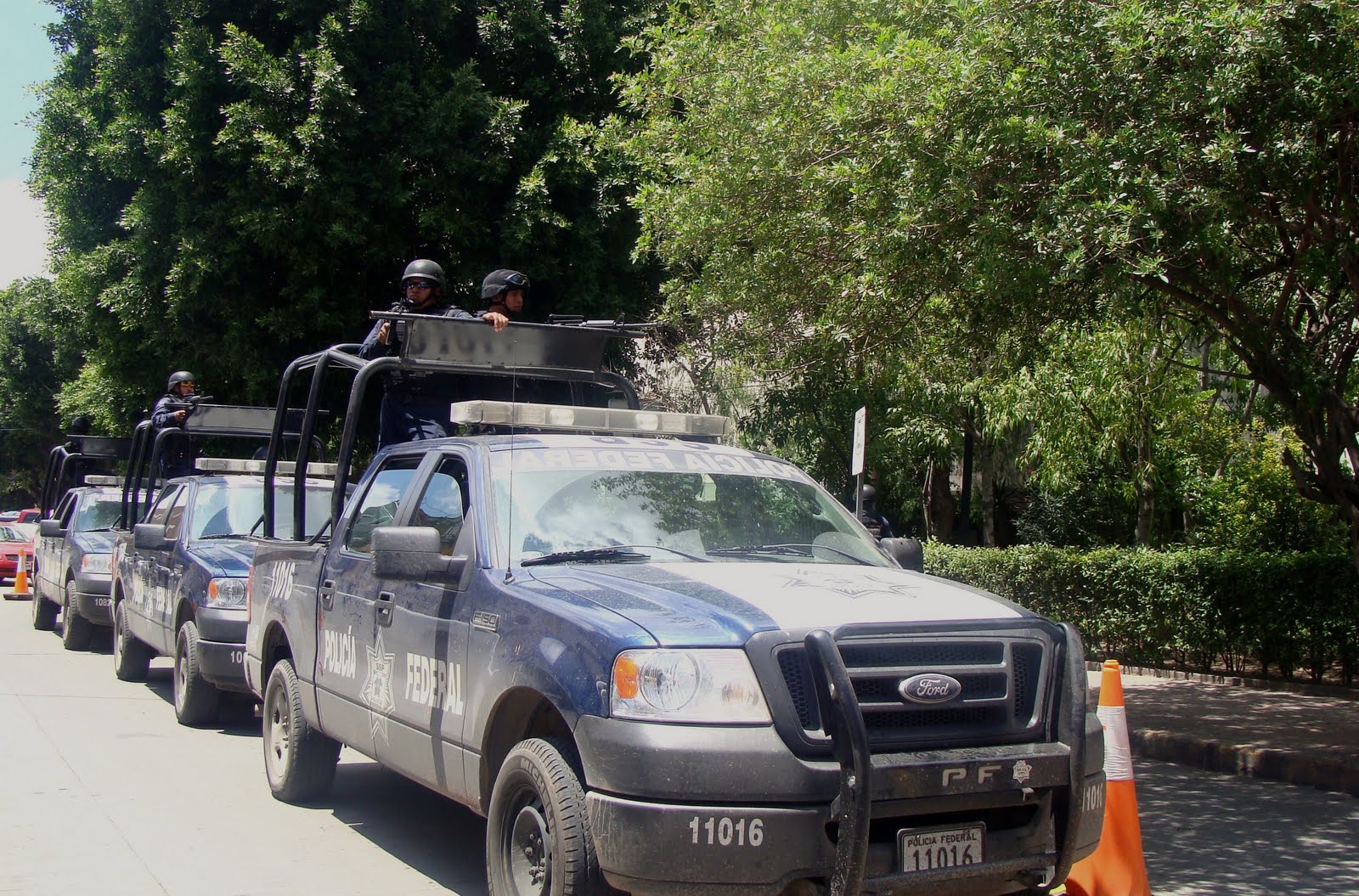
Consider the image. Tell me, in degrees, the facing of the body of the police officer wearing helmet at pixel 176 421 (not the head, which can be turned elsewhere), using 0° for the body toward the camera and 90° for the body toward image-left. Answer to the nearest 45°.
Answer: approximately 315°

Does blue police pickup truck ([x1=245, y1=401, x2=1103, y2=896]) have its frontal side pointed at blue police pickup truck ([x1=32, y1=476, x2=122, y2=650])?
no

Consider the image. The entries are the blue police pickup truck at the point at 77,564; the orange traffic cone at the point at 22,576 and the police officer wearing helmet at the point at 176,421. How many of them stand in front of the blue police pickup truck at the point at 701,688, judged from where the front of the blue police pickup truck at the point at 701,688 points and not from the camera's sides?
0

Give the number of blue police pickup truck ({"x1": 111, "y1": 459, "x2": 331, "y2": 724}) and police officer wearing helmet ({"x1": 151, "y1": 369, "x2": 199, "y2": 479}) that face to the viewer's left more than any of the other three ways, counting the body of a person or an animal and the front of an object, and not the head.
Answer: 0

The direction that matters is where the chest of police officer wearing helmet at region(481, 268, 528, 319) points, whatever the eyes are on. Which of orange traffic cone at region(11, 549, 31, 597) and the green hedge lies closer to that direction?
the green hedge

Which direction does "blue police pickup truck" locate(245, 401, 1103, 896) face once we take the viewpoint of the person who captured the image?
facing the viewer and to the right of the viewer

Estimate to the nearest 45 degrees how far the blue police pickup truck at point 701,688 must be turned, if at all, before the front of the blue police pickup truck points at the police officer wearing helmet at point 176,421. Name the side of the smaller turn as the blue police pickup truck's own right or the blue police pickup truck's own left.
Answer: approximately 180°

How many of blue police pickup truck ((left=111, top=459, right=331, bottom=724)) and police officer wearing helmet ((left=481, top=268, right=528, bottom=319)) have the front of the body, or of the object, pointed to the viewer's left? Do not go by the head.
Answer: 0

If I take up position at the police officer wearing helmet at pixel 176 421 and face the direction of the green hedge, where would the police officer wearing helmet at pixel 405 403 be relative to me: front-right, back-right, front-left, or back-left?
front-right

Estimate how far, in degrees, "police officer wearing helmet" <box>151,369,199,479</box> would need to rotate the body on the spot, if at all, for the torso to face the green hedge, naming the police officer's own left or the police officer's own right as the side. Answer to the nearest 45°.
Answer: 0° — they already face it

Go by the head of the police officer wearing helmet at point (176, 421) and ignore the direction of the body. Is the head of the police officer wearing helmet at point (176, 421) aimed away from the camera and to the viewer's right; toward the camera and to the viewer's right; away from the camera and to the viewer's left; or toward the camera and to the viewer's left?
toward the camera and to the viewer's right

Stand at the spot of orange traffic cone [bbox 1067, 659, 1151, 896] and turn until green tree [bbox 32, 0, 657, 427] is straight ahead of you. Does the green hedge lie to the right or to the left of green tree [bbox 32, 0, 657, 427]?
right

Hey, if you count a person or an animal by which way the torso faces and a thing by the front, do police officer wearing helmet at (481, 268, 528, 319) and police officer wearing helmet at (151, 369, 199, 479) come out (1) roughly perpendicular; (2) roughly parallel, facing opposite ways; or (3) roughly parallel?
roughly parallel

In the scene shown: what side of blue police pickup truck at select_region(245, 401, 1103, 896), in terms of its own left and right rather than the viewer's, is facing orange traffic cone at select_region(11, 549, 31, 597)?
back

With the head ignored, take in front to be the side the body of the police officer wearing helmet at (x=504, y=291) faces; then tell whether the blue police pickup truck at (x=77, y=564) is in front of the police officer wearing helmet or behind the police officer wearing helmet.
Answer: behind

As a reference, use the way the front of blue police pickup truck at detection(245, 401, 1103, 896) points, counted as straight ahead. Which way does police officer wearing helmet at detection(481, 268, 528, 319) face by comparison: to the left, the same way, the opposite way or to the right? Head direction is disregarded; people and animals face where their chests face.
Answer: the same way

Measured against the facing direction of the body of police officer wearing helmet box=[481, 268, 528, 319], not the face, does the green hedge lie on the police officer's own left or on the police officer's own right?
on the police officer's own left

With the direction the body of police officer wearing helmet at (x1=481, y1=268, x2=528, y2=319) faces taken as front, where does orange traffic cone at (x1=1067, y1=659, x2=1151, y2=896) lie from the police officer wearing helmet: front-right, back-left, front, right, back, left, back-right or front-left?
front

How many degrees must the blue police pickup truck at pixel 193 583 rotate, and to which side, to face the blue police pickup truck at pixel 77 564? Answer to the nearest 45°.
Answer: approximately 135° to its left

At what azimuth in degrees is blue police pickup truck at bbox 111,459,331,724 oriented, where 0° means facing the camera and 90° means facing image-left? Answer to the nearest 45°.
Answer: approximately 315°
